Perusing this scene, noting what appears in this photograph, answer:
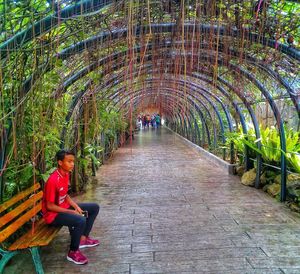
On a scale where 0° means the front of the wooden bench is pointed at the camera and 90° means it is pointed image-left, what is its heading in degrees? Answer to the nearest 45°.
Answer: approximately 315°

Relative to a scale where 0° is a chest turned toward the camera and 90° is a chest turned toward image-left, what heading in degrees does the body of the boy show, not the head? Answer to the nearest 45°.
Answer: approximately 315°
